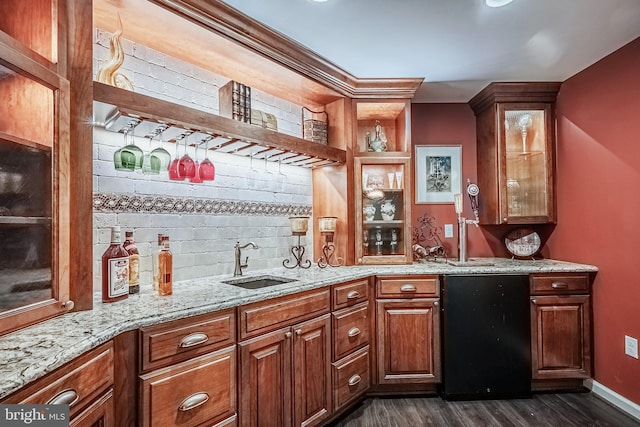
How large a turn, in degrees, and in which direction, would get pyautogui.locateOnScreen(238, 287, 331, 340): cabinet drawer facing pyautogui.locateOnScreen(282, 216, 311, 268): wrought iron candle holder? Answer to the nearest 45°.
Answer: approximately 135° to its left

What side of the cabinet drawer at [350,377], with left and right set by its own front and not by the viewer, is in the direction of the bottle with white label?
right

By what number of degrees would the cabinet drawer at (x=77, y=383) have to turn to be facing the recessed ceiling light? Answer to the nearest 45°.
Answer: approximately 45° to its left

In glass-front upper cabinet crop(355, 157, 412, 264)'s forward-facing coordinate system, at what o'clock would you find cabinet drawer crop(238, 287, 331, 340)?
The cabinet drawer is roughly at 1 o'clock from the glass-front upper cabinet.

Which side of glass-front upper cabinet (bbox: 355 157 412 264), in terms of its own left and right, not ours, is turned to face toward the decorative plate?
left

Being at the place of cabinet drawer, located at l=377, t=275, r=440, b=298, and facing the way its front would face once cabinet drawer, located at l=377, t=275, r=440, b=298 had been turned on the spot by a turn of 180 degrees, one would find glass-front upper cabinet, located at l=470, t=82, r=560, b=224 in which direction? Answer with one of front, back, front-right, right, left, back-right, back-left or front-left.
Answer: front-right

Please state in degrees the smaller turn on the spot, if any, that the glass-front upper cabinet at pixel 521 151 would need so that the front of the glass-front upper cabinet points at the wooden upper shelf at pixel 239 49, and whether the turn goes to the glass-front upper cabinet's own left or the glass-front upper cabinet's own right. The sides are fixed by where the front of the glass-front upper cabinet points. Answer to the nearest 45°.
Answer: approximately 45° to the glass-front upper cabinet's own right

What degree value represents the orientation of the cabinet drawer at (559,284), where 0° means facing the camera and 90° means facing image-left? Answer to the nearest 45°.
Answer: approximately 0°
